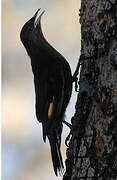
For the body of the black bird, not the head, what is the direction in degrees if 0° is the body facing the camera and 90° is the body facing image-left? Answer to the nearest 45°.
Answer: approximately 270°
